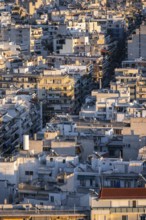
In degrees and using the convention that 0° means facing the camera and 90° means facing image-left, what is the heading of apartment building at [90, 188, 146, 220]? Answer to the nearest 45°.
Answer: approximately 0°

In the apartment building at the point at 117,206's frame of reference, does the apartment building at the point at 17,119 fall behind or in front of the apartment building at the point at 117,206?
behind
